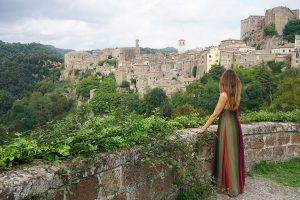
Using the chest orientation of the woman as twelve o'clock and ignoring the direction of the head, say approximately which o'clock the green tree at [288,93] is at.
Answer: The green tree is roughly at 2 o'clock from the woman.

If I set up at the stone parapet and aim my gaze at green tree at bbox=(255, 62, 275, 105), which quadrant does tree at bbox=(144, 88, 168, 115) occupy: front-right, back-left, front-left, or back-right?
front-left

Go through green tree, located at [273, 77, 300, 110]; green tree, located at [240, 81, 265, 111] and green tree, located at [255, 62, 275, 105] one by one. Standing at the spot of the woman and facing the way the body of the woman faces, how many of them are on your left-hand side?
0

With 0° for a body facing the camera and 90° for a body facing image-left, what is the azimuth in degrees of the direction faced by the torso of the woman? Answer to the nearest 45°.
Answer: approximately 135°

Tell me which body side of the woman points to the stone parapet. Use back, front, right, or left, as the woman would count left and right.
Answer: left

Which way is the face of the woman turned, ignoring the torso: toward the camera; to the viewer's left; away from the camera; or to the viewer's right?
away from the camera

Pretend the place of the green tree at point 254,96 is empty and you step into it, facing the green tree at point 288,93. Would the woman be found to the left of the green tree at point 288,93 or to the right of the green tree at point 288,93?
right

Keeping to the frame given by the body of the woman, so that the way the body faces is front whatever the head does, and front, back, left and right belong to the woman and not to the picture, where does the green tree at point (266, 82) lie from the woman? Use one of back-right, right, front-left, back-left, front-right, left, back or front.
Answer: front-right
